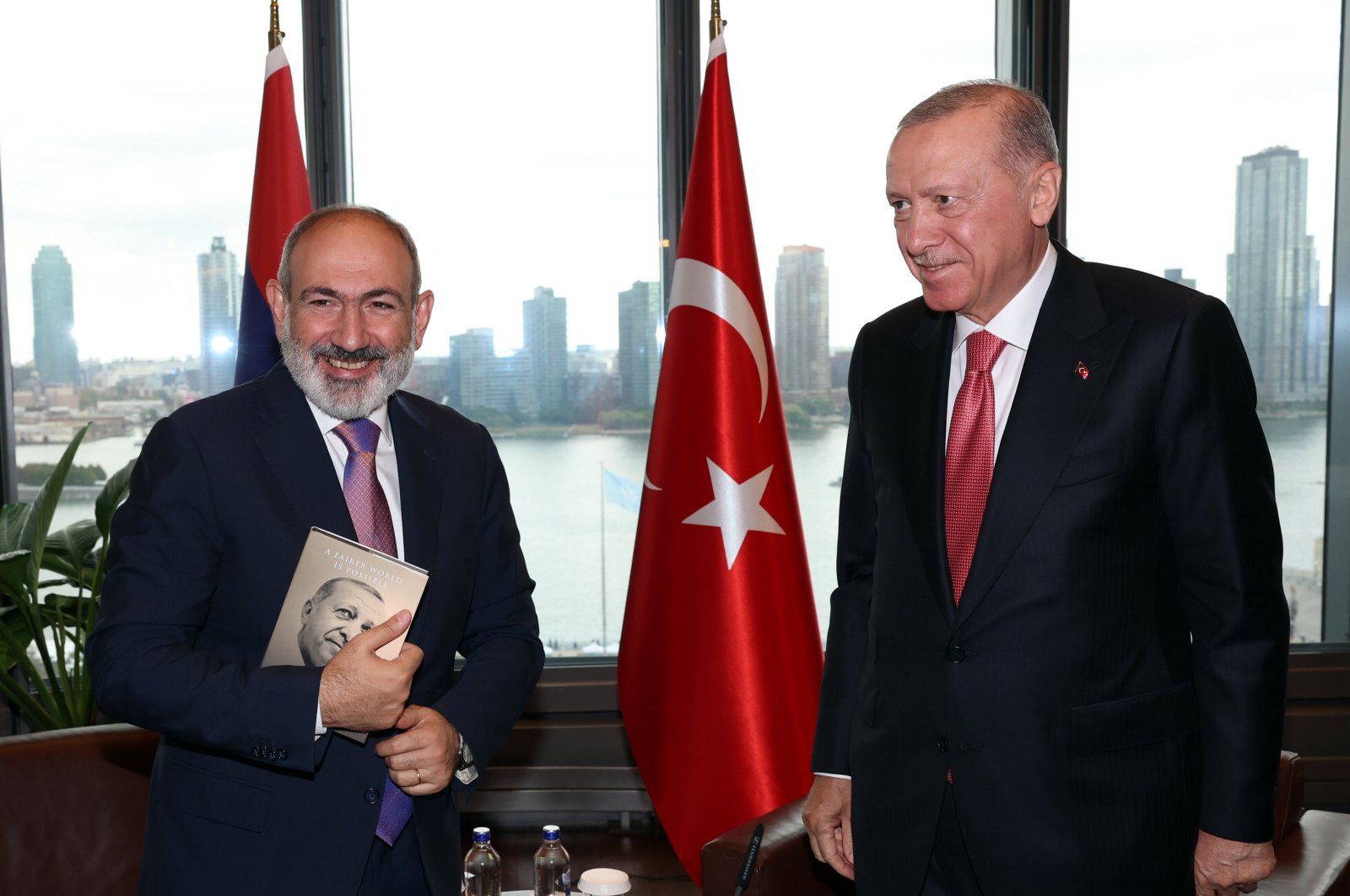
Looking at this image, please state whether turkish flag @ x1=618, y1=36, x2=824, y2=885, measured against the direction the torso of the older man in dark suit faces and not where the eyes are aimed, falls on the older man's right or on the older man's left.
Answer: on the older man's right

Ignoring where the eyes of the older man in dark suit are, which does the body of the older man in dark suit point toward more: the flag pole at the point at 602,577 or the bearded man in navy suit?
the bearded man in navy suit

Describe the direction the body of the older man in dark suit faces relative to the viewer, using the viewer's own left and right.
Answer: facing the viewer and to the left of the viewer

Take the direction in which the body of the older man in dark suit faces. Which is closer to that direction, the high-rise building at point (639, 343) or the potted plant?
the potted plant

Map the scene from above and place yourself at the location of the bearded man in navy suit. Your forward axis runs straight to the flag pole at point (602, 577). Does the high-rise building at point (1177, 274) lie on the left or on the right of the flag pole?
right

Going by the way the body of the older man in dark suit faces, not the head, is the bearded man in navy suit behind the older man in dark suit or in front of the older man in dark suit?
in front

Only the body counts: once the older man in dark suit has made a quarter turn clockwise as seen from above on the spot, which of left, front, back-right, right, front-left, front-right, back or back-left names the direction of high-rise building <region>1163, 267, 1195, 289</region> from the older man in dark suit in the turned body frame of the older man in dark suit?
front-right

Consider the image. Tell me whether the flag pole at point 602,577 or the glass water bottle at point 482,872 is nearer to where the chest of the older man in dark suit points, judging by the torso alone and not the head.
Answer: the glass water bottle

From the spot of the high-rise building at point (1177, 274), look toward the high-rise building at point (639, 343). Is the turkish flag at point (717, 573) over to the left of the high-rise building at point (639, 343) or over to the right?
left

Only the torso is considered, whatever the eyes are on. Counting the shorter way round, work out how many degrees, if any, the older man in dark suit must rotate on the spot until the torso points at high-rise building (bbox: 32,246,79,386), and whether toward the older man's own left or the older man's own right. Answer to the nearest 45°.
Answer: approximately 90° to the older man's own right

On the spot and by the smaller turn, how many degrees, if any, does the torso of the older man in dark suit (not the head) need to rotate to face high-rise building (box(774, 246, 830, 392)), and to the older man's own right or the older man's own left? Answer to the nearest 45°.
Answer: approximately 135° to the older man's own right
